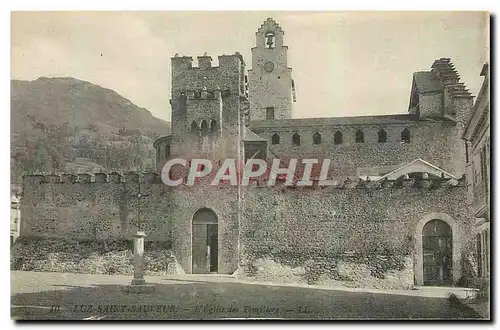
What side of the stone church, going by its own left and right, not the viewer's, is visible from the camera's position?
front

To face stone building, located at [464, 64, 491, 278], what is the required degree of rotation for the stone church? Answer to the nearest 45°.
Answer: approximately 90° to its left
